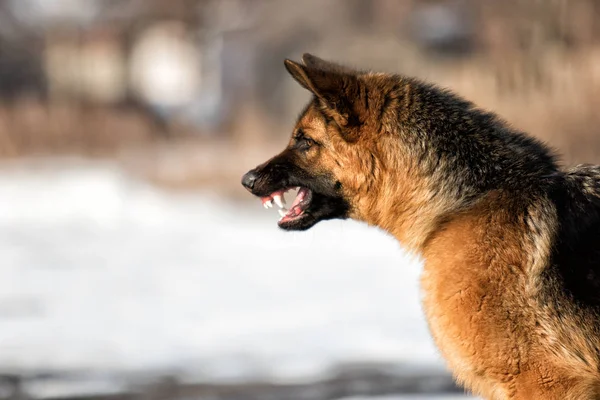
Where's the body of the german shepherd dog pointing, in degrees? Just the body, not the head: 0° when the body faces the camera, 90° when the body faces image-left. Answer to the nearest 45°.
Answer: approximately 90°
